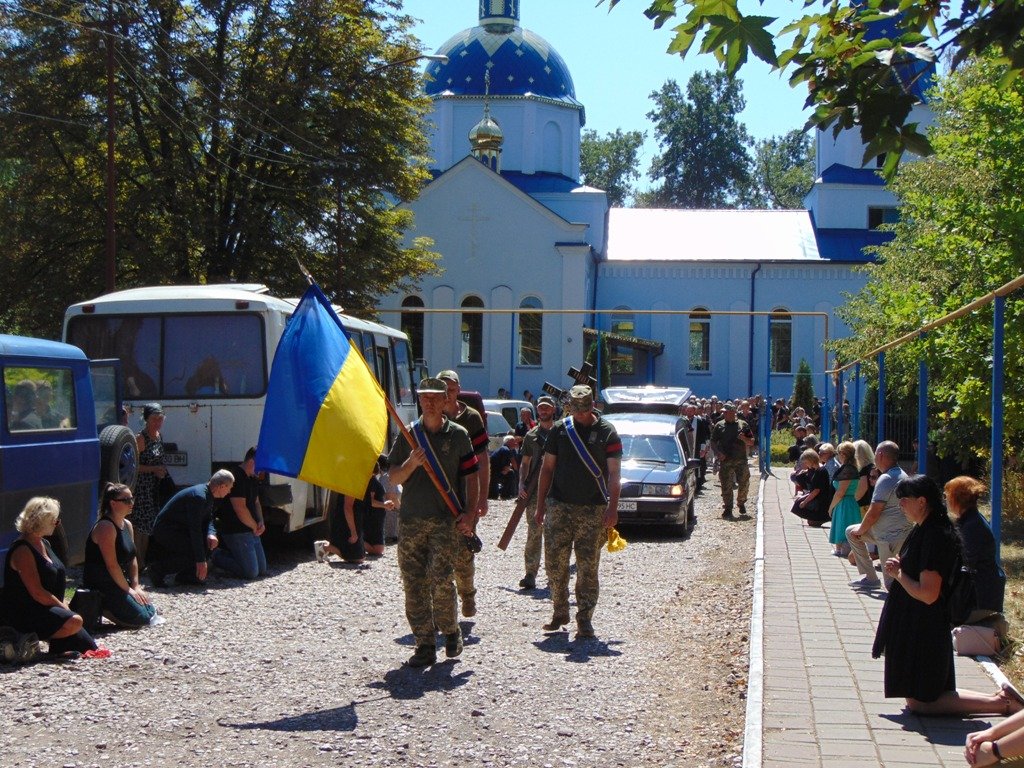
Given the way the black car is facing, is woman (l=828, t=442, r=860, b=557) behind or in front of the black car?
in front

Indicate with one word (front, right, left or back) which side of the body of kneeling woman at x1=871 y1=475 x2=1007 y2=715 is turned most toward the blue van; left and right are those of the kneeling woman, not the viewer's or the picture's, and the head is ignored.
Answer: front

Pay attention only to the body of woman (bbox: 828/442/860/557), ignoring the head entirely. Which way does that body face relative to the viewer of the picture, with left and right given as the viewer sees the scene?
facing to the left of the viewer

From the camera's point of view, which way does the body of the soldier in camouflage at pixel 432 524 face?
toward the camera

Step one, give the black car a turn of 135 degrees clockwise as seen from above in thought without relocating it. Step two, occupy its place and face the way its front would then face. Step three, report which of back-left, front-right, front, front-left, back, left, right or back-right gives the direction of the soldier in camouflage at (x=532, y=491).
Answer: back-left

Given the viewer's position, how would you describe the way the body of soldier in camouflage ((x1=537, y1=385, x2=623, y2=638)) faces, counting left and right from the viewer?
facing the viewer

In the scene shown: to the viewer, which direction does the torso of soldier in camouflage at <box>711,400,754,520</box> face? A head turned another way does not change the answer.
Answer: toward the camera

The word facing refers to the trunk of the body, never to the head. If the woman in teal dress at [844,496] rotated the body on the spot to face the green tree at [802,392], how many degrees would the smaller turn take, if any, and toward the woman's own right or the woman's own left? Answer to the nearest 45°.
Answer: approximately 90° to the woman's own right

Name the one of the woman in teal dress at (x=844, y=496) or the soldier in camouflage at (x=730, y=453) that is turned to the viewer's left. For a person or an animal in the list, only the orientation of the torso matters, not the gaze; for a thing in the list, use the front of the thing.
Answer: the woman in teal dress

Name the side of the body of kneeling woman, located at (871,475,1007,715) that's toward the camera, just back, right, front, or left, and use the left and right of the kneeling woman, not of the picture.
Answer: left

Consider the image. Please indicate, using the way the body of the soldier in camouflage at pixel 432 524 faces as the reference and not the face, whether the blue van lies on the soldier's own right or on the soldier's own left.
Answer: on the soldier's own right

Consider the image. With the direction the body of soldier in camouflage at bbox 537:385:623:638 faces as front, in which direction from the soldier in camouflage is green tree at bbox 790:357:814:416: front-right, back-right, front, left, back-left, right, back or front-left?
back

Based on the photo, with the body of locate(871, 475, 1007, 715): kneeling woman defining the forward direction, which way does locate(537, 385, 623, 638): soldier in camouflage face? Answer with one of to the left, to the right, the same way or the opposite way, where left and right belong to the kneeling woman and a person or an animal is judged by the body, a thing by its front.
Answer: to the left

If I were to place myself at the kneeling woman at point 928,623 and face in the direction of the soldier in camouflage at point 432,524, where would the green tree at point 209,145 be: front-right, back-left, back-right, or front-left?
front-right
